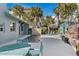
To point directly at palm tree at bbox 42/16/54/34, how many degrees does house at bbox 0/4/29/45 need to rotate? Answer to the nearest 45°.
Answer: approximately 45° to its left

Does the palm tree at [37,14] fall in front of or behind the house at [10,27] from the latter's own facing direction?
in front

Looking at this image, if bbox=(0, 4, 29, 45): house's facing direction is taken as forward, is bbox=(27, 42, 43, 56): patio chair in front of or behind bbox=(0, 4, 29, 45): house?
in front
